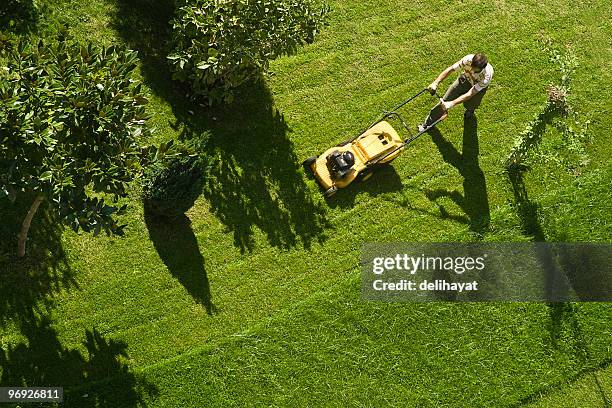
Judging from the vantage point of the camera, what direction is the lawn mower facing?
facing the viewer and to the left of the viewer

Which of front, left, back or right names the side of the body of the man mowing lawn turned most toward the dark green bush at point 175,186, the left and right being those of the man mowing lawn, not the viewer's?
front

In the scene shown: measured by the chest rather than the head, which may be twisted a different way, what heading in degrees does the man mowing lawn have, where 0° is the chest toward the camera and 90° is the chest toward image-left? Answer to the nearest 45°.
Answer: approximately 45°

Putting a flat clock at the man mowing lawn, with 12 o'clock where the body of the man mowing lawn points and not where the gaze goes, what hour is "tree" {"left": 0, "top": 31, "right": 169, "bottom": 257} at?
The tree is roughly at 12 o'clock from the man mowing lawn.

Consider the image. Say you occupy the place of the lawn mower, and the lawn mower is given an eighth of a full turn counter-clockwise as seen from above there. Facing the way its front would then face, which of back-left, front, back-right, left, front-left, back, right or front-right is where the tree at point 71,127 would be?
front-right
